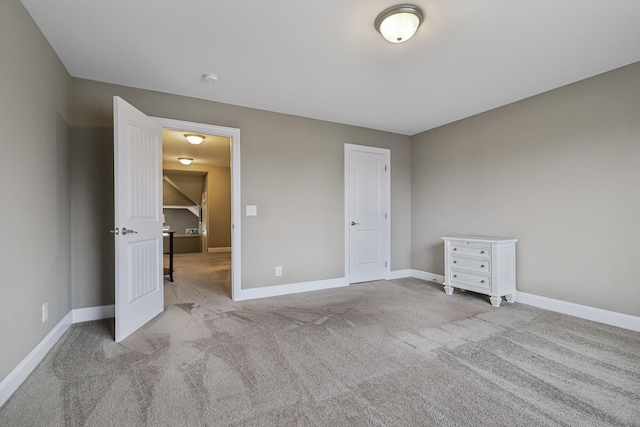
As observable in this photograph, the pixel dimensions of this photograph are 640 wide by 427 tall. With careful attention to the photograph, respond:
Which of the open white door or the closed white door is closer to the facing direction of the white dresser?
the open white door

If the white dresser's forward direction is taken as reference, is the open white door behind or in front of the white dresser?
in front

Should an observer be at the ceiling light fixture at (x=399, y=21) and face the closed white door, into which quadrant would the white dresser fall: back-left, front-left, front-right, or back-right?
front-right

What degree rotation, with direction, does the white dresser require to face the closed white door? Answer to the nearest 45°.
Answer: approximately 45° to its right

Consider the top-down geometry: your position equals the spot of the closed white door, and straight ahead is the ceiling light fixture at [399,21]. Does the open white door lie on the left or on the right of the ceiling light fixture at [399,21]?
right

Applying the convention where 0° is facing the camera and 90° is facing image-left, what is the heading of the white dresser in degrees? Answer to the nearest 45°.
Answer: approximately 45°
